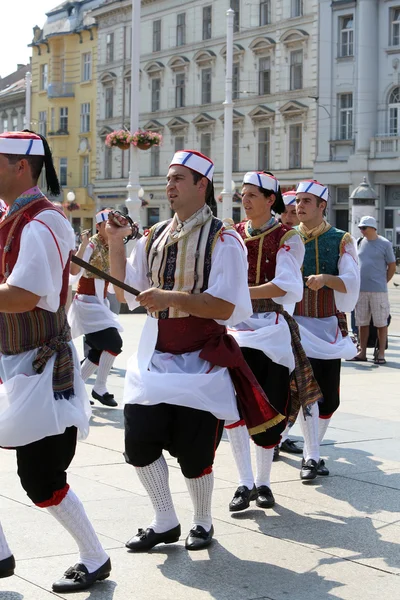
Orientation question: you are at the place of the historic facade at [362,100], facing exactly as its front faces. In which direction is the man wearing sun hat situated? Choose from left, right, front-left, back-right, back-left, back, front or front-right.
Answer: front-left

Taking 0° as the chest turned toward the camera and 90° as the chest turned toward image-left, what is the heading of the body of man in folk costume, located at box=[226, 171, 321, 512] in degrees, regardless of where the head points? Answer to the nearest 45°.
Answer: approximately 45°

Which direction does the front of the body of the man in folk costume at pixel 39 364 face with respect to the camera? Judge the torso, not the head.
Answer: to the viewer's left

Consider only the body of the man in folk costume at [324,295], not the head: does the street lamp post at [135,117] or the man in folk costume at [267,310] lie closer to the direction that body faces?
the man in folk costume

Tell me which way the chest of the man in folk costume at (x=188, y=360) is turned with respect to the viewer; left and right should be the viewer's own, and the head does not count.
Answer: facing the viewer and to the left of the viewer

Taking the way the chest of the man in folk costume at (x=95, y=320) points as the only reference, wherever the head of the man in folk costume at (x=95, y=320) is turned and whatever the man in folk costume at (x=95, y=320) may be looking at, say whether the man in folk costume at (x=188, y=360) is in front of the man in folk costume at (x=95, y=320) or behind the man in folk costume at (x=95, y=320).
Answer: in front

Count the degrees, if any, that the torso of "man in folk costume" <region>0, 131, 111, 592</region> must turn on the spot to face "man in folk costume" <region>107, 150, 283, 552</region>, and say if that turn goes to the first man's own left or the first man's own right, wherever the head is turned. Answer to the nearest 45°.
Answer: approximately 135° to the first man's own right

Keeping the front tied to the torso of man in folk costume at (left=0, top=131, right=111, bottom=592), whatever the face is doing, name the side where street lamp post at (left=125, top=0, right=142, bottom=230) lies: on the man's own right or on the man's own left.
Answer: on the man's own right

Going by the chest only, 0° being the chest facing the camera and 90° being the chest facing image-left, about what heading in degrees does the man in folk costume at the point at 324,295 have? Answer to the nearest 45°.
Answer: approximately 45°

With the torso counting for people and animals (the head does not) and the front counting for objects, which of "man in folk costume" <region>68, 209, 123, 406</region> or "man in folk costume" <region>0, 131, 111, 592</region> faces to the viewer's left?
"man in folk costume" <region>0, 131, 111, 592</region>

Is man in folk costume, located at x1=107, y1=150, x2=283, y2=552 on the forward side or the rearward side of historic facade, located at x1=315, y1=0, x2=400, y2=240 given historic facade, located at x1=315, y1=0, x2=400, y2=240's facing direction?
on the forward side

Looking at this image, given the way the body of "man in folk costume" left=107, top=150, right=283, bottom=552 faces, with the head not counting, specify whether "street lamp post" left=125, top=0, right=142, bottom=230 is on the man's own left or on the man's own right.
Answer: on the man's own right

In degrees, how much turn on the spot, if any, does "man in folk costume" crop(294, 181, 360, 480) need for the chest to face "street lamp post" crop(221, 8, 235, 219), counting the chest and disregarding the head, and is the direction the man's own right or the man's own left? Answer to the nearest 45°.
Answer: approximately 135° to the man's own right
